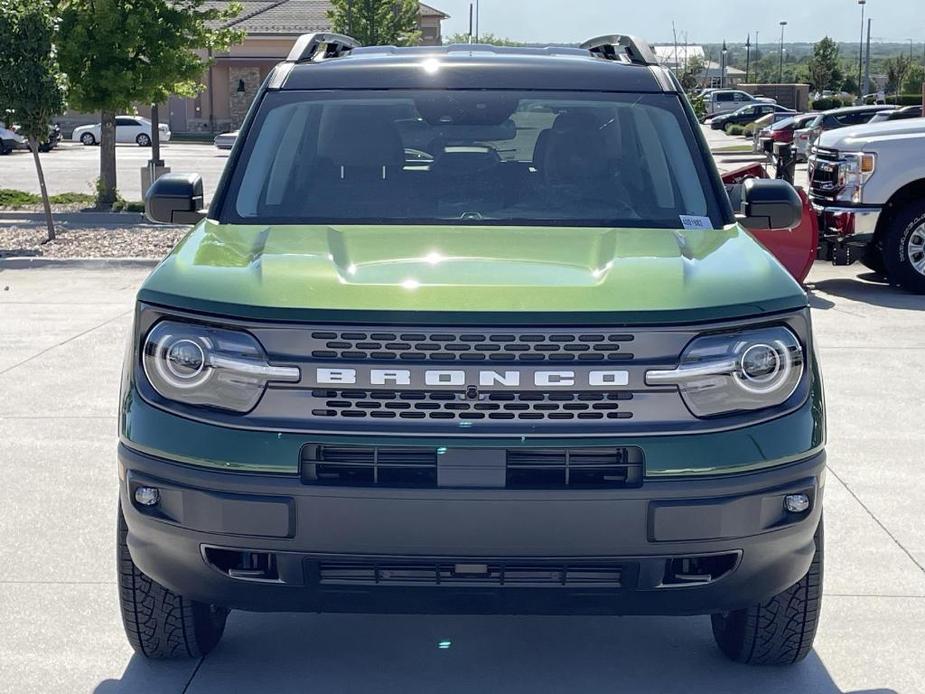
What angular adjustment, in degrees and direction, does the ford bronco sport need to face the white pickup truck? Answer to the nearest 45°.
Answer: approximately 180°

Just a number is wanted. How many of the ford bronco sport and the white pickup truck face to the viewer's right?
0

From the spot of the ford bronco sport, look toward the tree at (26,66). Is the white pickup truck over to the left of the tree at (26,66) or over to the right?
right

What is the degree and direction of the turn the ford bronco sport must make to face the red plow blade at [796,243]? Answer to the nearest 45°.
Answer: approximately 180°

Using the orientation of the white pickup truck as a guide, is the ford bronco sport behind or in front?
in front

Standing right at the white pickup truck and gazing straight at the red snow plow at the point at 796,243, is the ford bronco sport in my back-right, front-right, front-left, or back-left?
front-left

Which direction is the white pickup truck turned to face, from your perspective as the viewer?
facing the viewer and to the left of the viewer

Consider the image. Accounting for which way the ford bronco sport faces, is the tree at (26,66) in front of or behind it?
behind

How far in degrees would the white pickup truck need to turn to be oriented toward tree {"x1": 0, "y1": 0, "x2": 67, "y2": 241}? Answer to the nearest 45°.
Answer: approximately 45° to its right

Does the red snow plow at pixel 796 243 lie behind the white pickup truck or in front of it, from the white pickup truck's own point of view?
in front

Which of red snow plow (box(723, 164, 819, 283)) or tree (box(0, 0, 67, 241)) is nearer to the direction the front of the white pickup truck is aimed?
the red snow plow

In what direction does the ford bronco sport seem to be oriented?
toward the camera
